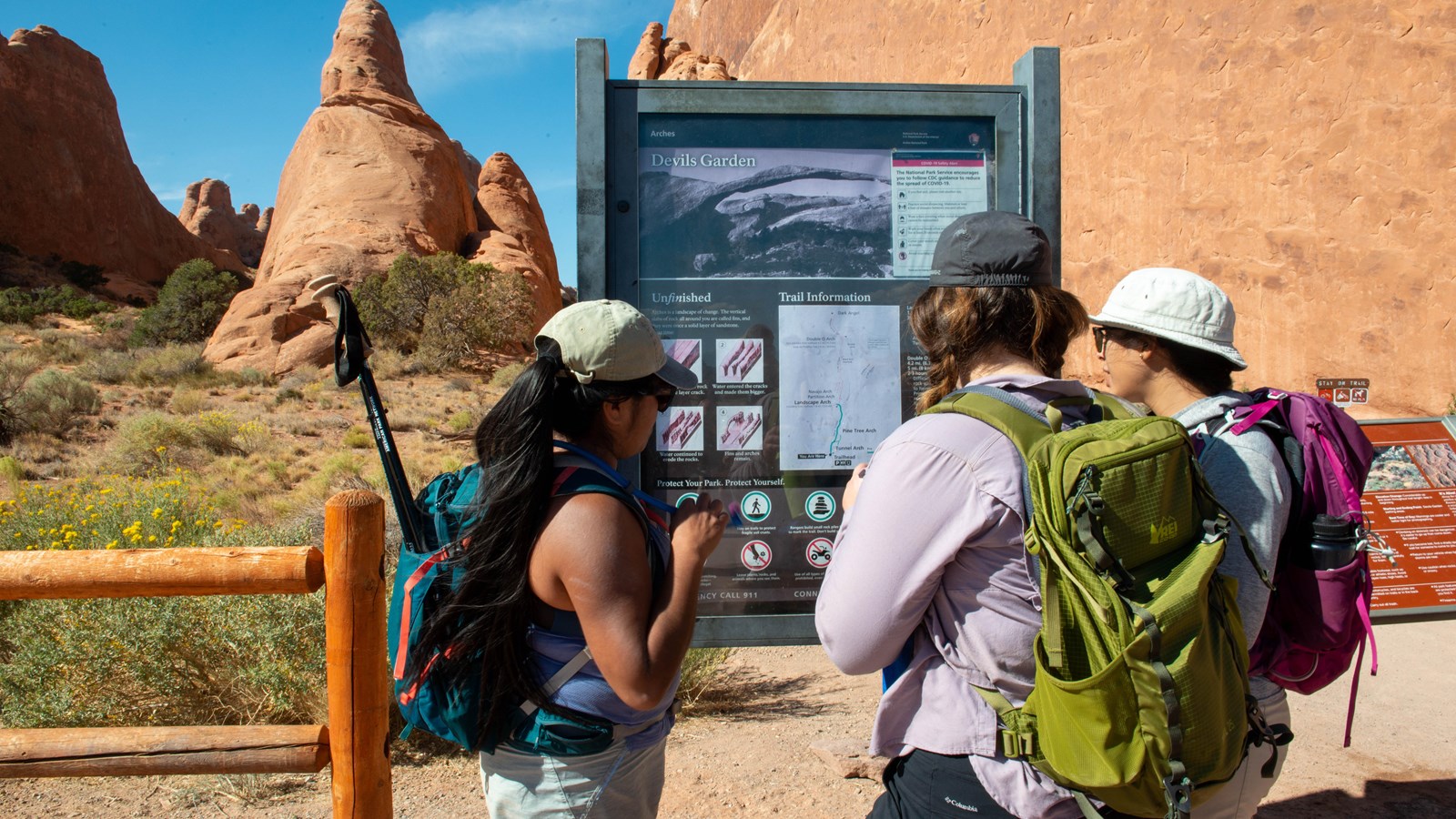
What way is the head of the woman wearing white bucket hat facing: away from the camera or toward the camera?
away from the camera

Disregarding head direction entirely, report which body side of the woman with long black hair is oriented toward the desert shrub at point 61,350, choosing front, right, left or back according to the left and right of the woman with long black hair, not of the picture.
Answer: left

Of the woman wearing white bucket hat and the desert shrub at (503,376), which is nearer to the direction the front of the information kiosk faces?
the woman wearing white bucket hat

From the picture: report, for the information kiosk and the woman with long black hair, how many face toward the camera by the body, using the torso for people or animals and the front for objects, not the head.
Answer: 1

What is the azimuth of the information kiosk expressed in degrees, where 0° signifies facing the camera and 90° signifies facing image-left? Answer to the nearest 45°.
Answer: approximately 0°

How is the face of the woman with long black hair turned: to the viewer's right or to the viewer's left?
to the viewer's right

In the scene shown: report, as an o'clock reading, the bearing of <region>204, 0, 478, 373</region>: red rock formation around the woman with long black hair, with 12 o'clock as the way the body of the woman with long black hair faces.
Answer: The red rock formation is roughly at 10 o'clock from the woman with long black hair.

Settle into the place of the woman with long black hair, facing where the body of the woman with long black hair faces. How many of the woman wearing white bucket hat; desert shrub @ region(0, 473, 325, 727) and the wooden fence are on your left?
2

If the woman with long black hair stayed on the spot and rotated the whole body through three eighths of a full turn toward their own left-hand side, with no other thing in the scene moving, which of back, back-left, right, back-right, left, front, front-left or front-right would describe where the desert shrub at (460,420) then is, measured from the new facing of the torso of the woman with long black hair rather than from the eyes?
right

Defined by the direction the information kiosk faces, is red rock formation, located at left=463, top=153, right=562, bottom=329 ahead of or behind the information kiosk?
behind

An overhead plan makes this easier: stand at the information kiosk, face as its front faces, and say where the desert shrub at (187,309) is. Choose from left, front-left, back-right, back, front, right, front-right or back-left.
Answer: back-right

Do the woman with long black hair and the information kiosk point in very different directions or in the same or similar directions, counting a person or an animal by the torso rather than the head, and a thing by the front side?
very different directions

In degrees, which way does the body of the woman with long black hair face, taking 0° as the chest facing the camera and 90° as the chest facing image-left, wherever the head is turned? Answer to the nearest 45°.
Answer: approximately 225°

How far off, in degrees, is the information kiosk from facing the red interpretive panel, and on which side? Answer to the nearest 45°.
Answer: approximately 135° to its left

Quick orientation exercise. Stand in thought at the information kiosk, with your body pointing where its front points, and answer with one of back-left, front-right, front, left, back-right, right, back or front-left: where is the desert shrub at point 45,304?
back-right

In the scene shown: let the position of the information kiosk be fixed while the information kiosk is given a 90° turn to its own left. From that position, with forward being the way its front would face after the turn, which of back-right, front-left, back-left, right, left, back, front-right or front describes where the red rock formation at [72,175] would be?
back-left

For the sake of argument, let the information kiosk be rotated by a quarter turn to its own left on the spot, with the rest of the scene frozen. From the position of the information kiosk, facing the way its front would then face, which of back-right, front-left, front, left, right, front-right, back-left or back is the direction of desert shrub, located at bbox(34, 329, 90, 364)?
back-left

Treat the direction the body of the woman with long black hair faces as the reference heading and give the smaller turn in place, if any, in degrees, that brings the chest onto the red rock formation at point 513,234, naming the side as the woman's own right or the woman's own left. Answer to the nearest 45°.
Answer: approximately 45° to the woman's own left

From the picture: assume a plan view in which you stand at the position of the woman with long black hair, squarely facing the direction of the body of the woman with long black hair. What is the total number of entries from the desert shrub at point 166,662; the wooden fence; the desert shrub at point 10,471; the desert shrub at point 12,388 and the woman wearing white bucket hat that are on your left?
4

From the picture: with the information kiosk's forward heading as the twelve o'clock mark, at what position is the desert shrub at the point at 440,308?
The desert shrub is roughly at 5 o'clock from the information kiosk.
